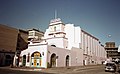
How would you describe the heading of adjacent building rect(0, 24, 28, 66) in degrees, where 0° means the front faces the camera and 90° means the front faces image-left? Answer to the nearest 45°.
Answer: approximately 315°
